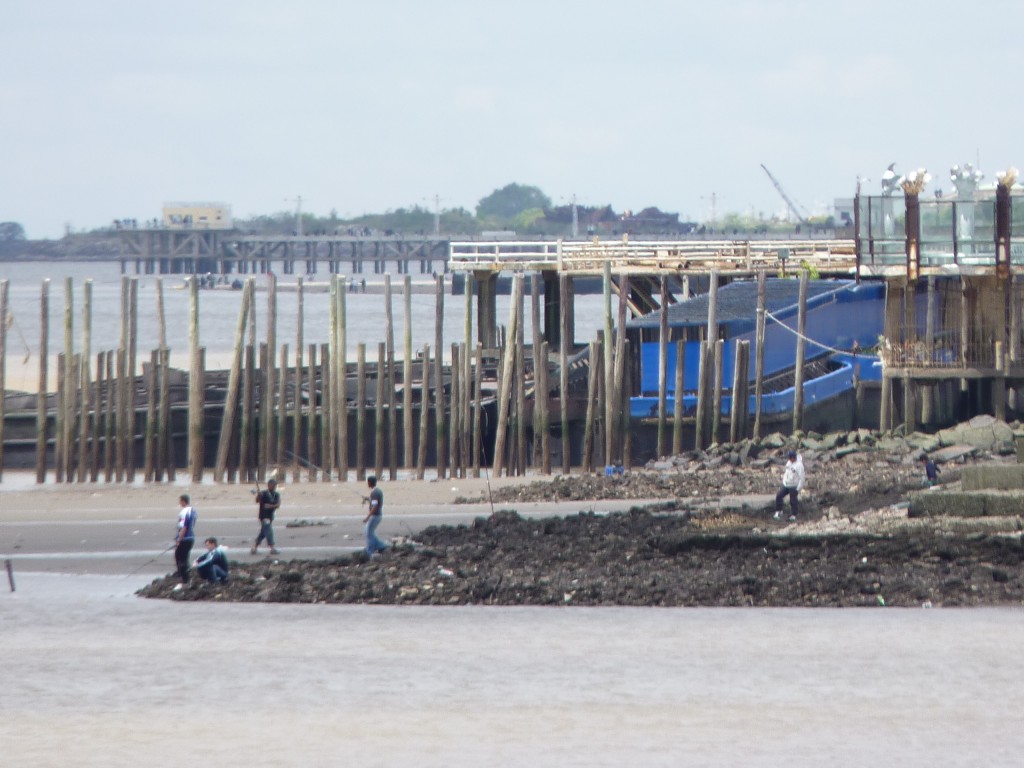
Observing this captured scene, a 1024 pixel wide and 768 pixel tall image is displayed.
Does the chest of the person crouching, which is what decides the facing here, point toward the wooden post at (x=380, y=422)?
no

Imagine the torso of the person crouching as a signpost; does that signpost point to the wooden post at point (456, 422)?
no

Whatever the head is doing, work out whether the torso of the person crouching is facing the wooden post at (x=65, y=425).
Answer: no

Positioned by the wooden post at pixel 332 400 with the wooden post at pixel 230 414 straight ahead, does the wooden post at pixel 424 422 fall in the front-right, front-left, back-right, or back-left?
back-left
